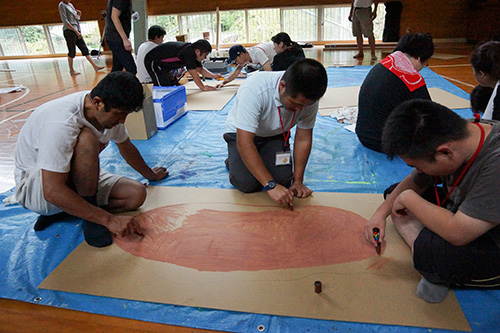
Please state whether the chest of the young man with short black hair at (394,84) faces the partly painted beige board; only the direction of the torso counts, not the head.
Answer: no

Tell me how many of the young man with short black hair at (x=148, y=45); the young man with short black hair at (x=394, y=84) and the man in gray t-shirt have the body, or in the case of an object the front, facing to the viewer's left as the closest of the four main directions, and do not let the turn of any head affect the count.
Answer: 1

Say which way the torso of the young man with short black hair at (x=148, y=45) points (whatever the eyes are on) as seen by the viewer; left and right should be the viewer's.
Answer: facing to the right of the viewer

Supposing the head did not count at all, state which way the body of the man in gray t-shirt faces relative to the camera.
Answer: to the viewer's left

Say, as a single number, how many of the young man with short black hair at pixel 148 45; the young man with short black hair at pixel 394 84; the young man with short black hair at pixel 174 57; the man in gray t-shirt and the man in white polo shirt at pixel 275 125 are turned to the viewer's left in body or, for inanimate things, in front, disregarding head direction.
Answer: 1

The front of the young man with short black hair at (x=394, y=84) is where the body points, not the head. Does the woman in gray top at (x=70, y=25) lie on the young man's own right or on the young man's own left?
on the young man's own left

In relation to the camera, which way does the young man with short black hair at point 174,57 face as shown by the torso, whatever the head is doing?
to the viewer's right

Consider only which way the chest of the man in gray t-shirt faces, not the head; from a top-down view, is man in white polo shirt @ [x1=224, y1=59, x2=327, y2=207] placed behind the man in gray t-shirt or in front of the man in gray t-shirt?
in front

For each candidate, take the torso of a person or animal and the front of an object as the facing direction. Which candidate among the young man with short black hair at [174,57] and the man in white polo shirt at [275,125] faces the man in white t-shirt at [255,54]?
the young man with short black hair

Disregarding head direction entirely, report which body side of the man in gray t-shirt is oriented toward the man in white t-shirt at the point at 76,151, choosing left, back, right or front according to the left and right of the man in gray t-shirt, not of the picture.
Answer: front

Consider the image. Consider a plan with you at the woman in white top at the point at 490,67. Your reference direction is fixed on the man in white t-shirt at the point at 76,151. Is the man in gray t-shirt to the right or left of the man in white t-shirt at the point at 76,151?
left

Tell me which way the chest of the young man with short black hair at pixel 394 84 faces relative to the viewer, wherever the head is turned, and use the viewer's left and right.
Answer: facing away from the viewer and to the right of the viewer

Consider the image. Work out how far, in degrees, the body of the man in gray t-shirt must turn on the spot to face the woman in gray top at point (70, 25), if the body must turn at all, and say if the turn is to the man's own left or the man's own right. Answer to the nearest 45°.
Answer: approximately 45° to the man's own right

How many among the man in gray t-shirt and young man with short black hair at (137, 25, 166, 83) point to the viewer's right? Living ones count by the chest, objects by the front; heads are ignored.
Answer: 1

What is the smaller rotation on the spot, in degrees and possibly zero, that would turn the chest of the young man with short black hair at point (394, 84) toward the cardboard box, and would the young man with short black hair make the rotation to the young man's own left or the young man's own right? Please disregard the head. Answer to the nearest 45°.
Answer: approximately 135° to the young man's own left

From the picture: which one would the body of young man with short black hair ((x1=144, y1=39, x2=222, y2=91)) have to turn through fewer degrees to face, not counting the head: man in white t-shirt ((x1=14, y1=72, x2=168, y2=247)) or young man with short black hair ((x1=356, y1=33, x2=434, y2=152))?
the young man with short black hair

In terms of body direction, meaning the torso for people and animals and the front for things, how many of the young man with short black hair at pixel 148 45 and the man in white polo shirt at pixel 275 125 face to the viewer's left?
0
